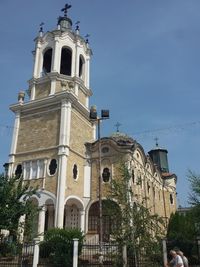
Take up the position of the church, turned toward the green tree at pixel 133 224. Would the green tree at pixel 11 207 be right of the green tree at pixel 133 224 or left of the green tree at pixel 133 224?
right

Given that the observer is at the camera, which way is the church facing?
facing the viewer and to the left of the viewer

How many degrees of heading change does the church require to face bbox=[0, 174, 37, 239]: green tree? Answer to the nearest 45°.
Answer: approximately 45° to its left

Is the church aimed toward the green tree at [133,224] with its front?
no
